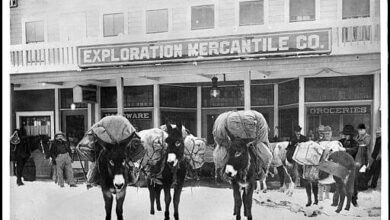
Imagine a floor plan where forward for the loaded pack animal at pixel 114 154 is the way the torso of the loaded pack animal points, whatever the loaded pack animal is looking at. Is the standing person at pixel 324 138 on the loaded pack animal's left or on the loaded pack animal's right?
on the loaded pack animal's left

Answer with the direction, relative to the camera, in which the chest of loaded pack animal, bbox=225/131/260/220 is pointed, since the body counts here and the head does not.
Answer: toward the camera

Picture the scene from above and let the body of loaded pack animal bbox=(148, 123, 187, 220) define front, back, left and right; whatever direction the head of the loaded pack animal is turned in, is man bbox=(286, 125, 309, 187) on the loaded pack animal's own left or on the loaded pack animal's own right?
on the loaded pack animal's own left

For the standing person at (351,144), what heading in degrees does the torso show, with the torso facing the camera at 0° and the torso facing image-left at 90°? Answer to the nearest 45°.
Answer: approximately 45°

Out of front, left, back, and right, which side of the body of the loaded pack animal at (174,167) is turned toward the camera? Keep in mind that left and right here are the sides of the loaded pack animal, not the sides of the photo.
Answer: front

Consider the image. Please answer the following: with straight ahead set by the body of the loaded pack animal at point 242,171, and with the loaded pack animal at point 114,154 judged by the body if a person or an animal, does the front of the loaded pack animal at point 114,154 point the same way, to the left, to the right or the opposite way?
the same way

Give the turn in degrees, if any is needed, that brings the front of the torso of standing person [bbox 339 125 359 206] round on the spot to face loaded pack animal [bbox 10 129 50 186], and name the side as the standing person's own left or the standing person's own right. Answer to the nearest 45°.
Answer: approximately 45° to the standing person's own right

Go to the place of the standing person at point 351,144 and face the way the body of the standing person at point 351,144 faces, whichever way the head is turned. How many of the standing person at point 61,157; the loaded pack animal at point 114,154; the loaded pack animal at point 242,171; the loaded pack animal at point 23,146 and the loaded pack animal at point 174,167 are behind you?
0

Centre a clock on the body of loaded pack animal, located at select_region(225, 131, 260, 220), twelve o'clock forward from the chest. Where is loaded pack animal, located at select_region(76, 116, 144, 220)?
loaded pack animal, located at select_region(76, 116, 144, 220) is roughly at 3 o'clock from loaded pack animal, located at select_region(225, 131, 260, 220).

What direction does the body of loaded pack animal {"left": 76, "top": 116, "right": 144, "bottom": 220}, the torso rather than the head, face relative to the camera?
toward the camera

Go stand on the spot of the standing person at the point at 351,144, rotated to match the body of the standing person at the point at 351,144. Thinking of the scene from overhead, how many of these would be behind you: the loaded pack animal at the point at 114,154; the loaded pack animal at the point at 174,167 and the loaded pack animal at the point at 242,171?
0

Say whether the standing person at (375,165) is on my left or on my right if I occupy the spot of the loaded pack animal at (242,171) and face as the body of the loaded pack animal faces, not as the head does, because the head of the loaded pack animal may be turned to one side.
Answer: on my left

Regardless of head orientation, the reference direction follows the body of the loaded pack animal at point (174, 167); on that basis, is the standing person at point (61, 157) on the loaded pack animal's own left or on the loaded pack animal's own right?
on the loaded pack animal's own right

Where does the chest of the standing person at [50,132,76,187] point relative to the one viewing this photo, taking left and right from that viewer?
facing the viewer

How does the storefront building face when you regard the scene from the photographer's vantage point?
facing the viewer

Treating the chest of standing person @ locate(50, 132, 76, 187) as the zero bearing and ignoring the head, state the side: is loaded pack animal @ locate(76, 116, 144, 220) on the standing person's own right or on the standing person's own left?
on the standing person's own left

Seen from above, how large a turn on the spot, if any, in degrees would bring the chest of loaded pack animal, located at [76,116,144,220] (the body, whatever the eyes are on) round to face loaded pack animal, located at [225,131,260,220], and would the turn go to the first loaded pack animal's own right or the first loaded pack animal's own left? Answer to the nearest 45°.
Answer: approximately 45° to the first loaded pack animal's own left

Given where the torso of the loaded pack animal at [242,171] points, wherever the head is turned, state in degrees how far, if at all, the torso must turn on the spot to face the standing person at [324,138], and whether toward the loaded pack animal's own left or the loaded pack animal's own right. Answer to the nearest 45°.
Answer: approximately 90° to the loaded pack animal's own left
